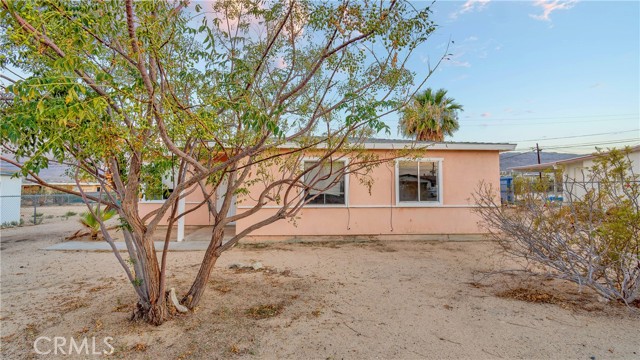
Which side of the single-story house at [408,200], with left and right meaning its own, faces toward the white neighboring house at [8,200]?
right

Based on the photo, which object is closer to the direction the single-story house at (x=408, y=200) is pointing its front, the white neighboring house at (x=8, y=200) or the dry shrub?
the dry shrub

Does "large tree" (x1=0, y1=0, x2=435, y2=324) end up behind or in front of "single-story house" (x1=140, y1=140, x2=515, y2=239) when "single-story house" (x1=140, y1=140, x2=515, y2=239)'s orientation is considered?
in front

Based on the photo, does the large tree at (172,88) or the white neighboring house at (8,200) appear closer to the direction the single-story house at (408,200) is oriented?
the large tree

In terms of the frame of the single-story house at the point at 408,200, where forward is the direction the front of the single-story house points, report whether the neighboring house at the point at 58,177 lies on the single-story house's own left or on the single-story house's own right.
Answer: on the single-story house's own right

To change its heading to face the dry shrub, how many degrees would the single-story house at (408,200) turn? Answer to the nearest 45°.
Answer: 0° — it already faces it

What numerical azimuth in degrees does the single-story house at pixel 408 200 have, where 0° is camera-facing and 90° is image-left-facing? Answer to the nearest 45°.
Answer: approximately 0°
